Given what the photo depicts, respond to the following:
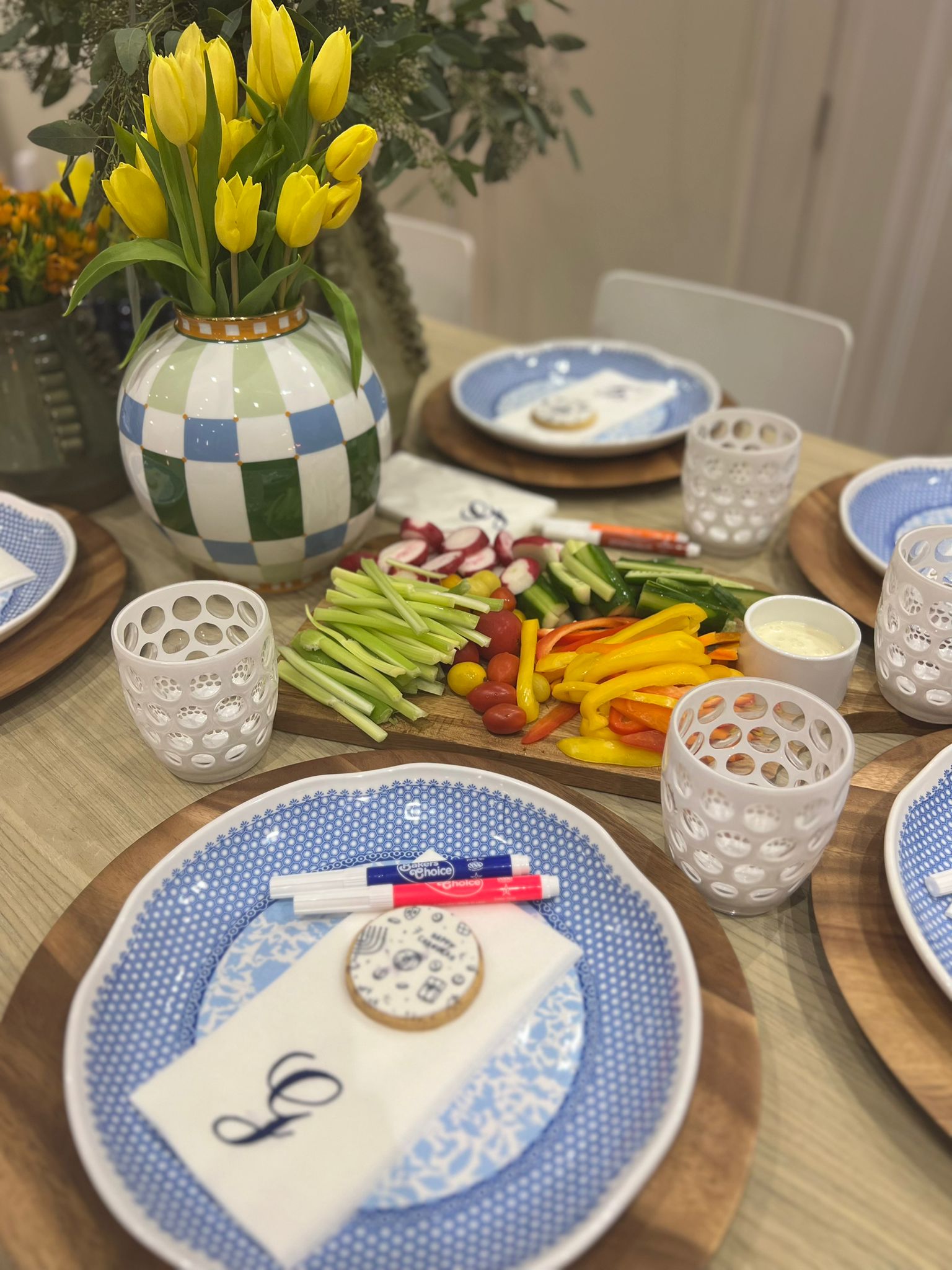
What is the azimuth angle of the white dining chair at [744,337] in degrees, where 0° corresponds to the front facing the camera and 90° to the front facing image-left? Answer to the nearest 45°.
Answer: approximately 45°
